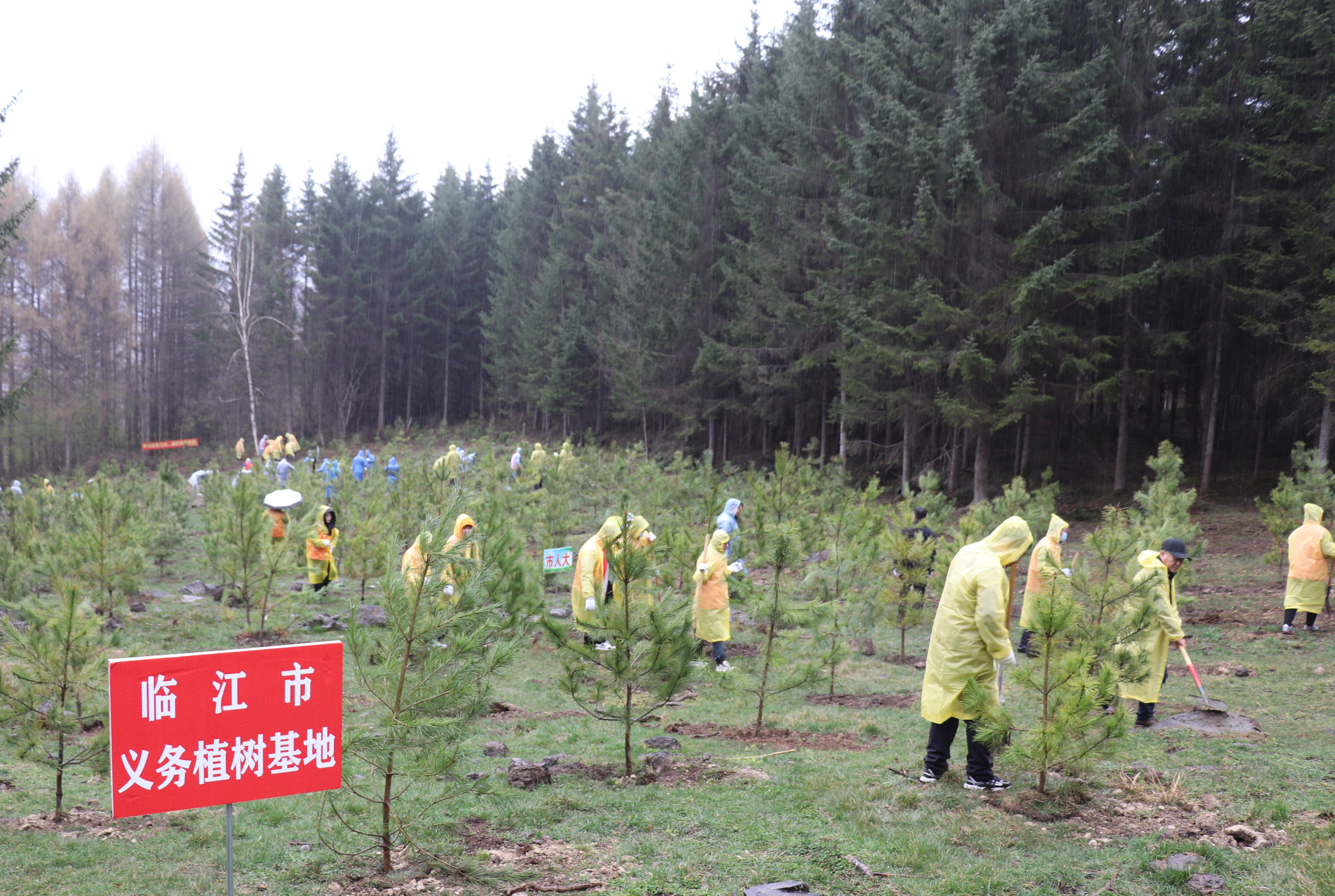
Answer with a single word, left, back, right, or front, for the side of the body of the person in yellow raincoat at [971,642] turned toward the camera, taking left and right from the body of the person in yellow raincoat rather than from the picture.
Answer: right

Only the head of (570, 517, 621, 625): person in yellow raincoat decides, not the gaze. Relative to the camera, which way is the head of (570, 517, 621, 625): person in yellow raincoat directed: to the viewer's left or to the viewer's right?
to the viewer's right

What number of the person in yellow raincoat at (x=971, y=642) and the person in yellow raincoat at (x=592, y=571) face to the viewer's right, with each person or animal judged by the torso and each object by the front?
2

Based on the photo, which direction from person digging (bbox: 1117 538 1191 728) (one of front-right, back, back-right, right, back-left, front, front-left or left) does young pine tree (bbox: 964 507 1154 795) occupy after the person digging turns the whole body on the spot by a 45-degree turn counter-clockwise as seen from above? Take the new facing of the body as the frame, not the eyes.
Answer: back-right

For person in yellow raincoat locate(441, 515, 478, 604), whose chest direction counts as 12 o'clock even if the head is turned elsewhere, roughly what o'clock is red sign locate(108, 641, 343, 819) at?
The red sign is roughly at 2 o'clock from the person in yellow raincoat.

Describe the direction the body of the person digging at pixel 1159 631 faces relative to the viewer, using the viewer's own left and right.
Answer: facing to the right of the viewer
